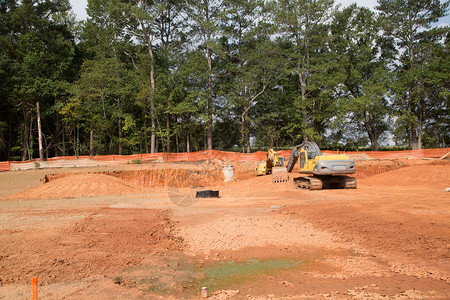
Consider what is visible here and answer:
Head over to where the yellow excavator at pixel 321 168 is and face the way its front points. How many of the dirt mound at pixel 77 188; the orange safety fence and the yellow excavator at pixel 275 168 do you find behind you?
0

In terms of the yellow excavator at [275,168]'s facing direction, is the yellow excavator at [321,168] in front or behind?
in front

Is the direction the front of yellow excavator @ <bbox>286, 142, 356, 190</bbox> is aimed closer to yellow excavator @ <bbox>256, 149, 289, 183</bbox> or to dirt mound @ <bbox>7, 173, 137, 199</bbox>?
the yellow excavator

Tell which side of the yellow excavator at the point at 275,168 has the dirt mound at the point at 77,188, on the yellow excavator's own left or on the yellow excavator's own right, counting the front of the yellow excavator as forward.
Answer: on the yellow excavator's own right

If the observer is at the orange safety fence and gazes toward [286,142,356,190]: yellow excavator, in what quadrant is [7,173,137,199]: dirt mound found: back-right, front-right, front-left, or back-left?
front-right

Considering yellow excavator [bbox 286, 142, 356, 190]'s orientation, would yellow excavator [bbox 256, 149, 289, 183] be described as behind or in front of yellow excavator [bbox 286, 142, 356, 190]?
in front

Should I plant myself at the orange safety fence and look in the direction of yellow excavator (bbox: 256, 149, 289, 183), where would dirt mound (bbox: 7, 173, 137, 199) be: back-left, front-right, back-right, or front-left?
front-right

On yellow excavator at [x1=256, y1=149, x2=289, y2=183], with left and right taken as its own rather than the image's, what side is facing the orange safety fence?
back

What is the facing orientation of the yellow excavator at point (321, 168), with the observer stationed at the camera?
facing away from the viewer and to the left of the viewer

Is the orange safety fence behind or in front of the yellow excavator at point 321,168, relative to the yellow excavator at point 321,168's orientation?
in front
